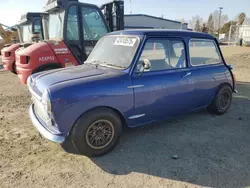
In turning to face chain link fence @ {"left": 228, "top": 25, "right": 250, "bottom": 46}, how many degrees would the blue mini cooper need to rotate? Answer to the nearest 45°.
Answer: approximately 180°

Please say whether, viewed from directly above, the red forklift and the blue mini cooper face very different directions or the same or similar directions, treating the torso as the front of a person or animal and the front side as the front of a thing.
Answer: very different directions

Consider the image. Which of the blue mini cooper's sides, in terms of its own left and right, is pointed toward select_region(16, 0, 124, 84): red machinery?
right

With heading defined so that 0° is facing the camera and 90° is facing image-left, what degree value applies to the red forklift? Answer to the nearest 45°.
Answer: approximately 225°

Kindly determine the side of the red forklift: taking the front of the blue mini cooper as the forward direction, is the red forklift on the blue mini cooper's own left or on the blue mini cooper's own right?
on the blue mini cooper's own right

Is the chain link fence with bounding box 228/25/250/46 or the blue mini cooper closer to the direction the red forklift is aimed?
the chain link fence

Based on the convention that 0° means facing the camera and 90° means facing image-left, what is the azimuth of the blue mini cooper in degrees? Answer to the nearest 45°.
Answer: approximately 45°

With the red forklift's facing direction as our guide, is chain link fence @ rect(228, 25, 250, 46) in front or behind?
in front

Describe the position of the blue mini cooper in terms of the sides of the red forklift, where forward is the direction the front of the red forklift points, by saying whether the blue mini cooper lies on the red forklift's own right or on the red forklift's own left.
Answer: on the red forklift's own right
